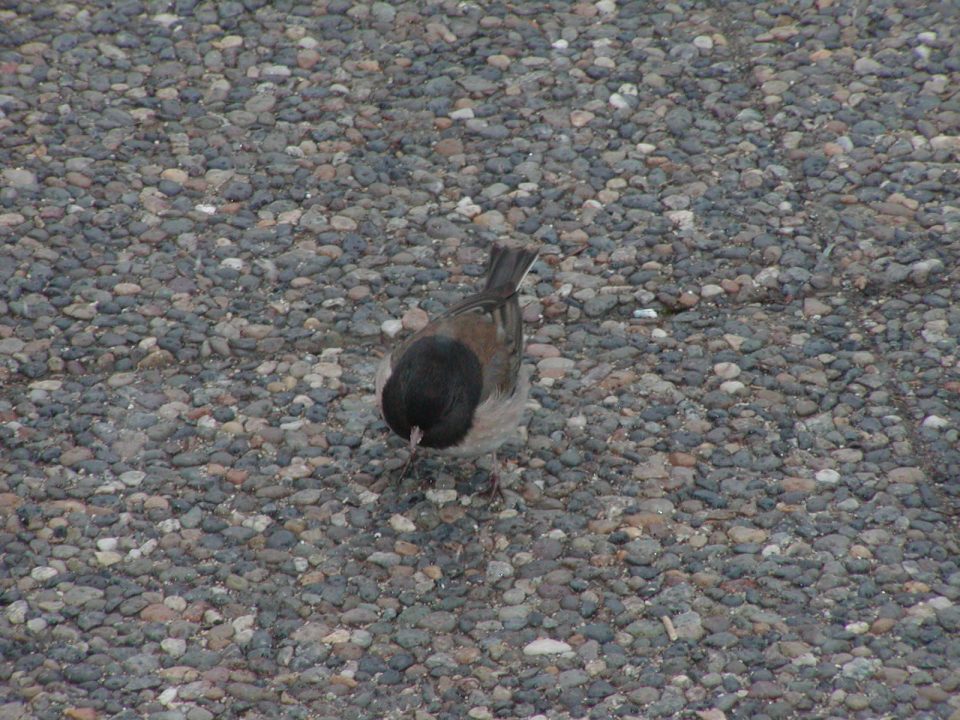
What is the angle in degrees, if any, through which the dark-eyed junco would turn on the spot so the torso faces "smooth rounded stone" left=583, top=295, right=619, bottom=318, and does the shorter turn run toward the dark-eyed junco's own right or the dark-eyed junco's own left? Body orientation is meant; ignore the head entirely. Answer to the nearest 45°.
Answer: approximately 180°

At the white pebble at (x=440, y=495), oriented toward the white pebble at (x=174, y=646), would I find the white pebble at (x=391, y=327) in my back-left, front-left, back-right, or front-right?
back-right

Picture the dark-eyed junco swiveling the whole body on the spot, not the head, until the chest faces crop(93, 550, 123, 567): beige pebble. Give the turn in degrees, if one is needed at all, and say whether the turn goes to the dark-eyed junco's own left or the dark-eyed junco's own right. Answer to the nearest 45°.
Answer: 0° — it already faces it

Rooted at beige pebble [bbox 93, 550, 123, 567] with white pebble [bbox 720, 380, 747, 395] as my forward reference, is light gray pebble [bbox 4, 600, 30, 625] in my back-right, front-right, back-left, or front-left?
back-right

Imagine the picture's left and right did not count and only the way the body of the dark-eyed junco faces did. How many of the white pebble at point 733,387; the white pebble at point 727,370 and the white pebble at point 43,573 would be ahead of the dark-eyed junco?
1

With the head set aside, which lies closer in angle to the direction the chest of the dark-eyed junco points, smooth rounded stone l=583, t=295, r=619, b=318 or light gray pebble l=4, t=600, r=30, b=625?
the light gray pebble

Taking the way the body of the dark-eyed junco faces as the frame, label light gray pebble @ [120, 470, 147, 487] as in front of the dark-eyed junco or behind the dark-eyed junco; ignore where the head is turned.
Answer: in front

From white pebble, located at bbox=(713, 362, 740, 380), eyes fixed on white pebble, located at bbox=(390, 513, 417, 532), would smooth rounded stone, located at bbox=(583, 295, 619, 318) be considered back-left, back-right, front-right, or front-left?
front-right

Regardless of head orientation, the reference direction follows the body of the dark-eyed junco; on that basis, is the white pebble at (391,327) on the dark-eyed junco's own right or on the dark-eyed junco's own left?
on the dark-eyed junco's own right

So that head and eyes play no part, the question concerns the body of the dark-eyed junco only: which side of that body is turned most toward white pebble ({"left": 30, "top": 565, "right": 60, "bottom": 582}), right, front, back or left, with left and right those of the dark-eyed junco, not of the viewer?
front

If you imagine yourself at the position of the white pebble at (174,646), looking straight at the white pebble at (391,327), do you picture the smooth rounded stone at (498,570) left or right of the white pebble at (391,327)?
right

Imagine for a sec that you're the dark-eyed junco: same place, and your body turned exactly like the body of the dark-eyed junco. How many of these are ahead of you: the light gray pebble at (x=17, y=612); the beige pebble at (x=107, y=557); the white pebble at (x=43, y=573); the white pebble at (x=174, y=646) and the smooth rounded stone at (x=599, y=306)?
4

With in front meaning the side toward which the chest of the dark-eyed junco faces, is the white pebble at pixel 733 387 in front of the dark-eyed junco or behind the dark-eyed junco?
behind

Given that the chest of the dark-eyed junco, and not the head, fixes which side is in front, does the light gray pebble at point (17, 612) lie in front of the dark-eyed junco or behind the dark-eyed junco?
in front

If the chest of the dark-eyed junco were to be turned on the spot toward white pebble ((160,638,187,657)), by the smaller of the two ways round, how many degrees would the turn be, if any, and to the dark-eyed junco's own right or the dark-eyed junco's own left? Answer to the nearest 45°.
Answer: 0° — it already faces it

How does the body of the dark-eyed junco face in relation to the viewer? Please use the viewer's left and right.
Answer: facing the viewer and to the left of the viewer
